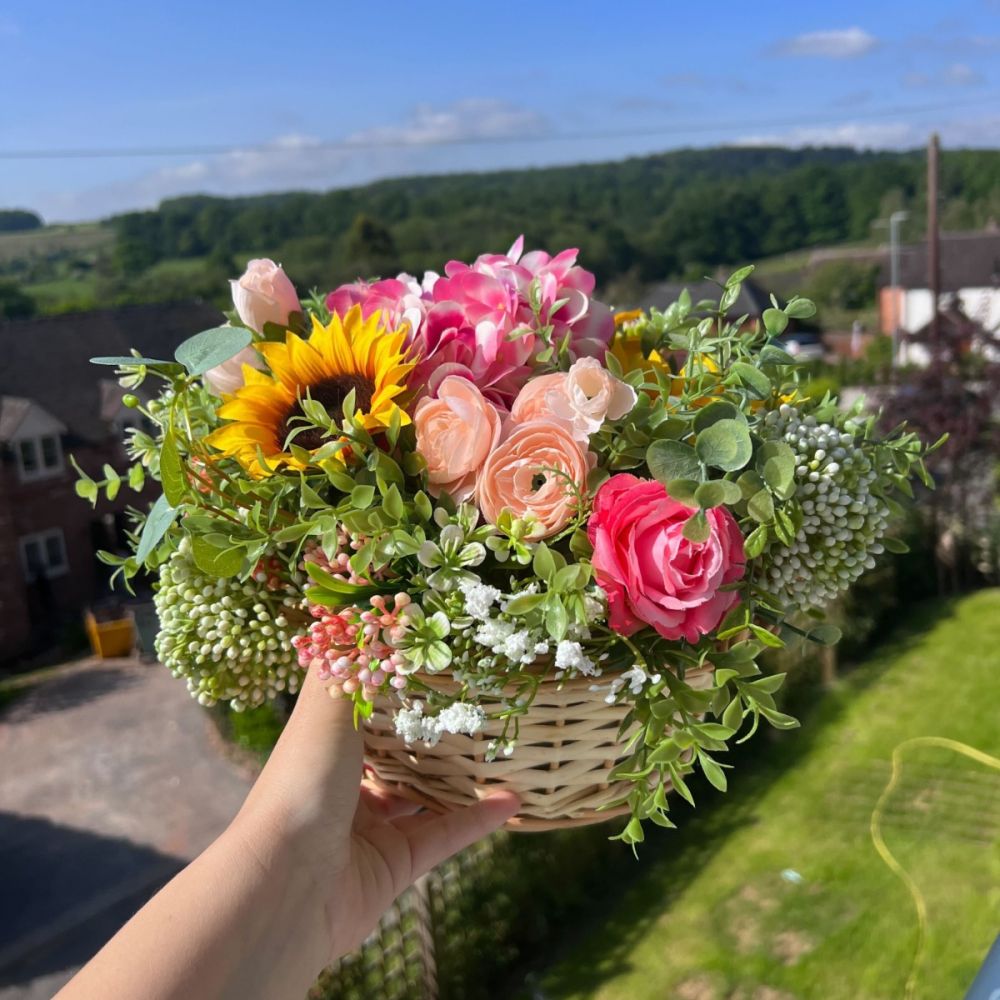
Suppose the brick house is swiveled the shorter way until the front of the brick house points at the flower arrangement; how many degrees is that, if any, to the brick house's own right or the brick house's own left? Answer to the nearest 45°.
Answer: approximately 45° to the brick house's own right
